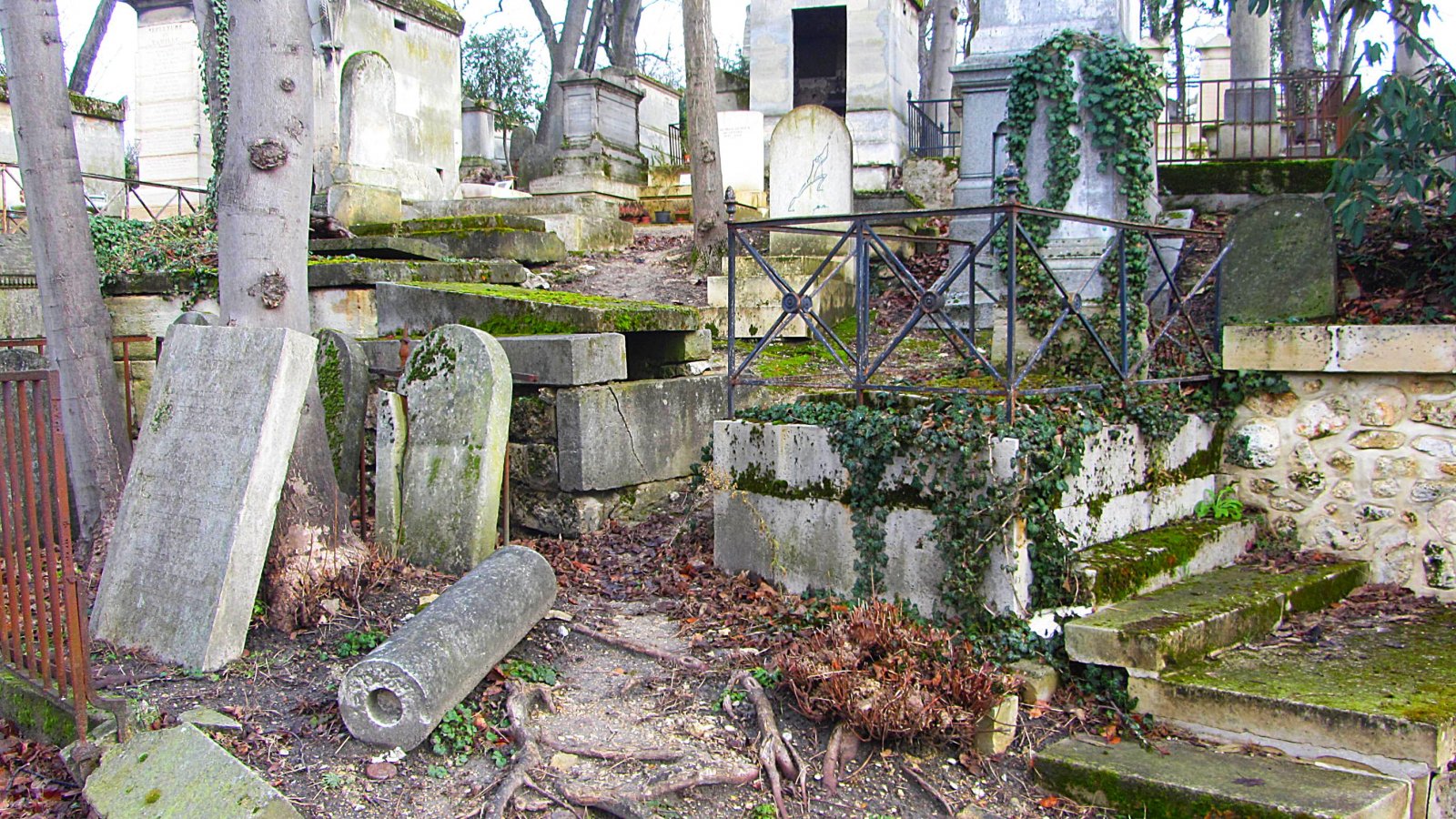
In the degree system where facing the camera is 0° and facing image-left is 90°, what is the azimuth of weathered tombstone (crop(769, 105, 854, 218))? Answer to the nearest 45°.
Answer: approximately 0°

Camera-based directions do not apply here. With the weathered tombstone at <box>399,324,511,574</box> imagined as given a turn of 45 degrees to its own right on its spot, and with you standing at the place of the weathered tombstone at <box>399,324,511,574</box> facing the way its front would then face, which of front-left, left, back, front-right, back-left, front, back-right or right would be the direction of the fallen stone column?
left

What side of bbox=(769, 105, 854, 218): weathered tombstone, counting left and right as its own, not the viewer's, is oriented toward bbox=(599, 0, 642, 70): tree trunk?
back

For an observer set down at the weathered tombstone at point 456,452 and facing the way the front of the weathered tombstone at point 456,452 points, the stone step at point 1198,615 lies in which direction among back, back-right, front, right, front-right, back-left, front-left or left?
left

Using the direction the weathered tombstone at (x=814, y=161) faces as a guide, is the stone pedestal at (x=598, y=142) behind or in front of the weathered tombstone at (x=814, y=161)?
behind

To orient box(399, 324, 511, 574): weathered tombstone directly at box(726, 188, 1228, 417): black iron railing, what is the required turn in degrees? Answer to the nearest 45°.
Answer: approximately 135° to its left

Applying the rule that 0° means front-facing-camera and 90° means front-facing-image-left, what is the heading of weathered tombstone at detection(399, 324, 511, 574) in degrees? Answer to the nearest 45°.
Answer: approximately 45°

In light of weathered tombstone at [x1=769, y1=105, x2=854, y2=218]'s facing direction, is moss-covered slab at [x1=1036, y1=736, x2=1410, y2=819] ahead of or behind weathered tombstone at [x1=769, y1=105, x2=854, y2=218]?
ahead

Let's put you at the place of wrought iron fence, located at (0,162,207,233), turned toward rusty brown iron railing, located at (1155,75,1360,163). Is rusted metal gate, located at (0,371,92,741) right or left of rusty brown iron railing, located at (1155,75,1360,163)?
right

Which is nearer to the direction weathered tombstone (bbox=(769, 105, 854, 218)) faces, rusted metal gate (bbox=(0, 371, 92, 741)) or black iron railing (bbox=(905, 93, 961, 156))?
the rusted metal gate

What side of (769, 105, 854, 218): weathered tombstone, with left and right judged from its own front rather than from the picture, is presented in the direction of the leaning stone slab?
front

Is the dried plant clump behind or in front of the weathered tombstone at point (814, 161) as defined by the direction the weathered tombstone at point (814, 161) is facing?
in front

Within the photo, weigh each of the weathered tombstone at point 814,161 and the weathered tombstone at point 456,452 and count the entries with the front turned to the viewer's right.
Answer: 0

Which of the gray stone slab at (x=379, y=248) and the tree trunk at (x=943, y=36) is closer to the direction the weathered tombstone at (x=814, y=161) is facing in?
the gray stone slab

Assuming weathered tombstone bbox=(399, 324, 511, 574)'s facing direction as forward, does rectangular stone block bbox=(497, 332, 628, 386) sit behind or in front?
behind

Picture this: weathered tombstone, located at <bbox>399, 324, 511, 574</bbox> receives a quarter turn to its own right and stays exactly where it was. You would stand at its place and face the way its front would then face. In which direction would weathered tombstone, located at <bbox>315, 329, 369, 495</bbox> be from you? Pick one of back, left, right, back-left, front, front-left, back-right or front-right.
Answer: front
